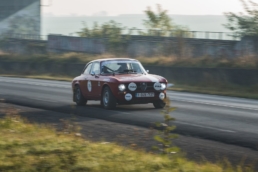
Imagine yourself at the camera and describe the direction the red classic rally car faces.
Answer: facing the viewer and to the right of the viewer

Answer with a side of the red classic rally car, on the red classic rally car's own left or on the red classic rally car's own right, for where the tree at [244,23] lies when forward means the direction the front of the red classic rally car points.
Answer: on the red classic rally car's own left
